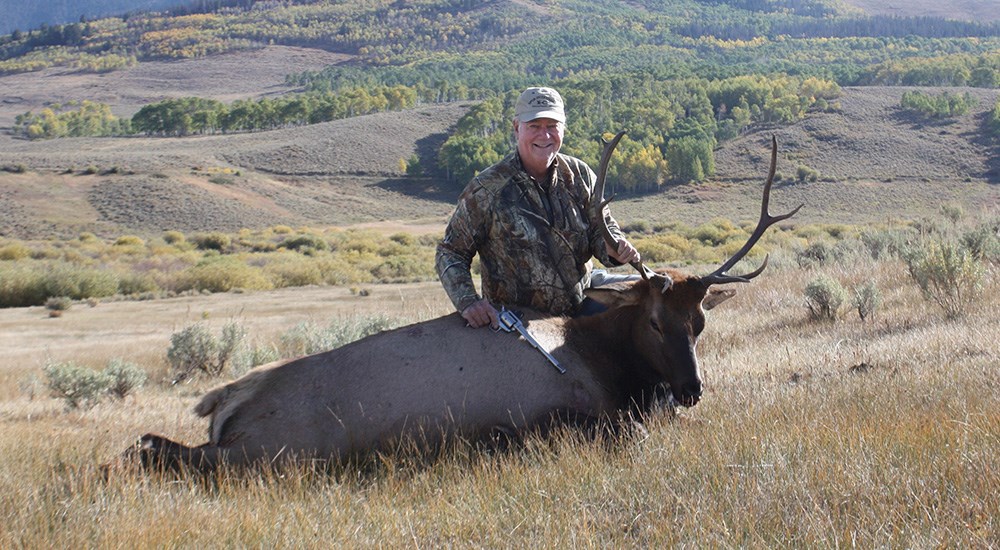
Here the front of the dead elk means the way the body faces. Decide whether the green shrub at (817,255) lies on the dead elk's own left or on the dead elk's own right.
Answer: on the dead elk's own left

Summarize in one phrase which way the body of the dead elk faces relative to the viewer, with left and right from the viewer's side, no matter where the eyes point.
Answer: facing to the right of the viewer

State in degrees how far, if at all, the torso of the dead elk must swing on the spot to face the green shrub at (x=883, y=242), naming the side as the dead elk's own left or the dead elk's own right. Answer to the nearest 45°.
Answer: approximately 45° to the dead elk's own left

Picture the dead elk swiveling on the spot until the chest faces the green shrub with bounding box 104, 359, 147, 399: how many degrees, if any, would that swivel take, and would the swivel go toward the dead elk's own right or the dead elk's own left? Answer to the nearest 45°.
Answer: approximately 135° to the dead elk's own left

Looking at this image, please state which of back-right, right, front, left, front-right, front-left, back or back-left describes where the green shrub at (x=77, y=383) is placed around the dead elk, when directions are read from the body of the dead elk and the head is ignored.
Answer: back-left

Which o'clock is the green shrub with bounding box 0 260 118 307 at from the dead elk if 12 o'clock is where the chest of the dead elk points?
The green shrub is roughly at 8 o'clock from the dead elk.

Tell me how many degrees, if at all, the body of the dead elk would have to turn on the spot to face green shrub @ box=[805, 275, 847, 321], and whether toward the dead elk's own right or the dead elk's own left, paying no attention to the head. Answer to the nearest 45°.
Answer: approximately 45° to the dead elk's own left

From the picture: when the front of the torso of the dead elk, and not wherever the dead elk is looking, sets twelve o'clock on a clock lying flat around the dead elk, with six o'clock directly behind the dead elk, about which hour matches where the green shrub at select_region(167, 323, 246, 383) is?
The green shrub is roughly at 8 o'clock from the dead elk.
